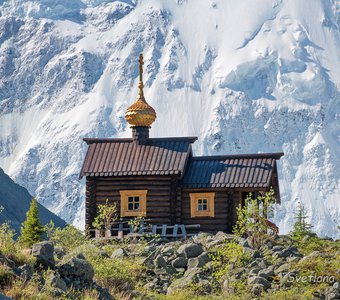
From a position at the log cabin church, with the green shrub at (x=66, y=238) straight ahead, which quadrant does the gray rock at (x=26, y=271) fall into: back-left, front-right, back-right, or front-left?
front-left

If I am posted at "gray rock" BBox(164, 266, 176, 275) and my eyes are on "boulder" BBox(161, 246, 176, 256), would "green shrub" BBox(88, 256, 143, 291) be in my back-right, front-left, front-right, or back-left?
back-left

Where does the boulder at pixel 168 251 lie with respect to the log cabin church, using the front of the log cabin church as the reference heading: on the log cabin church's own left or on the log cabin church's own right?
on the log cabin church's own right
